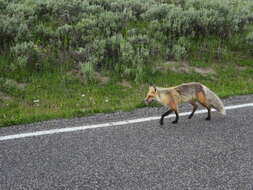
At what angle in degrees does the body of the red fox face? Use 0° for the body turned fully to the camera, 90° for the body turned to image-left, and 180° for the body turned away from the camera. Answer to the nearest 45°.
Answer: approximately 90°
